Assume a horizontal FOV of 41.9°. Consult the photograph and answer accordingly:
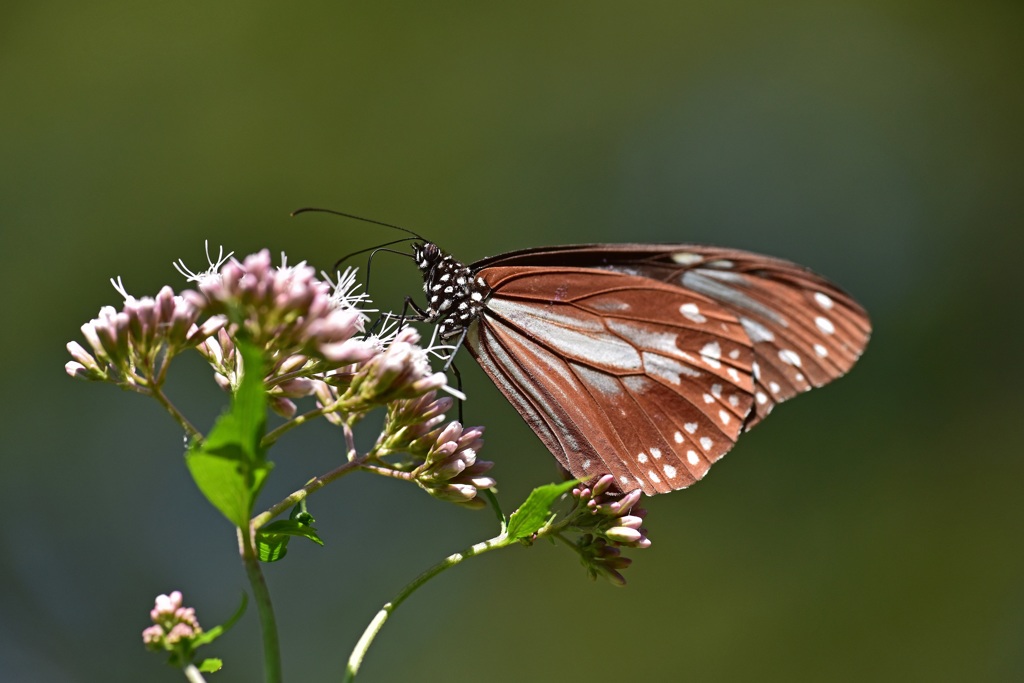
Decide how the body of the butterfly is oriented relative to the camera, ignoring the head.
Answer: to the viewer's left

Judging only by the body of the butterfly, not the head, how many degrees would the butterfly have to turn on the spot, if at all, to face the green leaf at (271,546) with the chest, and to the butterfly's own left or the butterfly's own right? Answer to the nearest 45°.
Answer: approximately 45° to the butterfly's own left

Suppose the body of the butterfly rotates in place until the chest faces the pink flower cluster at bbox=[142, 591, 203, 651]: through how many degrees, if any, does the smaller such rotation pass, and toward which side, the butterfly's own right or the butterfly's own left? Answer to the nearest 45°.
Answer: approximately 45° to the butterfly's own left

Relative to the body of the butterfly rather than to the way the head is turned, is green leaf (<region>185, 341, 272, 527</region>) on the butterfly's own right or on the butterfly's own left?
on the butterfly's own left

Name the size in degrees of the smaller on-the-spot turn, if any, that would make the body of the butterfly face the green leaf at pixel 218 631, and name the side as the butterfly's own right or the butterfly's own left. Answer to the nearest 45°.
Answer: approximately 45° to the butterfly's own left
